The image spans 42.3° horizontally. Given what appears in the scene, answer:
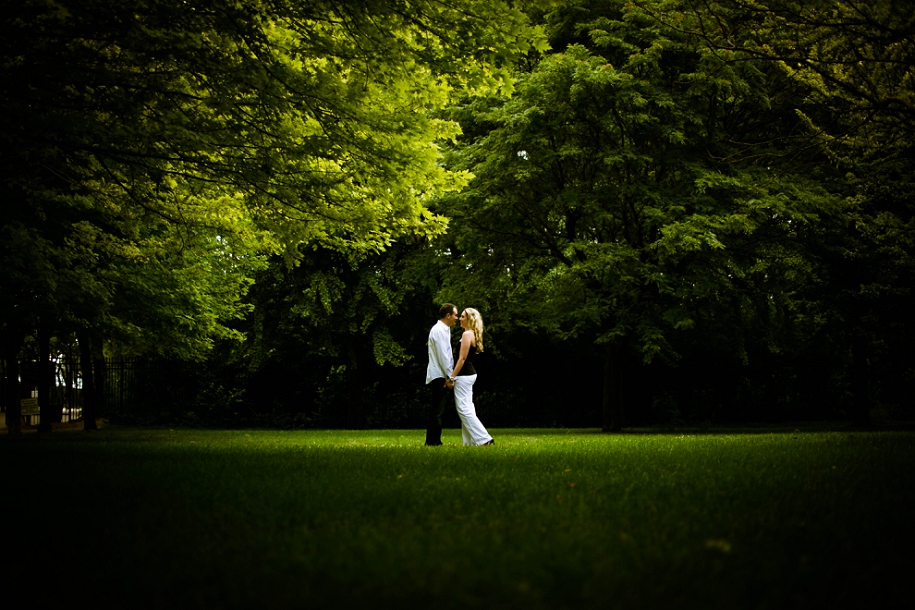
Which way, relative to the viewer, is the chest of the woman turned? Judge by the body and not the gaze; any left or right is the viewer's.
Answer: facing to the left of the viewer

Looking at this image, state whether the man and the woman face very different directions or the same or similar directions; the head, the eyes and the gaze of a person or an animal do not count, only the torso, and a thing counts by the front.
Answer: very different directions

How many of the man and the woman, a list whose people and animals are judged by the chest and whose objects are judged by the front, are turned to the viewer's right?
1

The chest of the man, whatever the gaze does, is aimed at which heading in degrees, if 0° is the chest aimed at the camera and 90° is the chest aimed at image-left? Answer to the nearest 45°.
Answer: approximately 270°

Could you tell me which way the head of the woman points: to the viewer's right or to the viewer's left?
to the viewer's left

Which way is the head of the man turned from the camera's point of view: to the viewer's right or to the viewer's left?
to the viewer's right

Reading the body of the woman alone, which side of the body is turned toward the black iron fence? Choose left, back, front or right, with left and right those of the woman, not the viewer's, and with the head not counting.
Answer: right

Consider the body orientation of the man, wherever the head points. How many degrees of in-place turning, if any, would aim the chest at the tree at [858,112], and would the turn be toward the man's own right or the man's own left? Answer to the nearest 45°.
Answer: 0° — they already face it

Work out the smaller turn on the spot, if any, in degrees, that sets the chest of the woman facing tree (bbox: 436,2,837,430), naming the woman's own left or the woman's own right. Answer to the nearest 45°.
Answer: approximately 135° to the woman's own right
